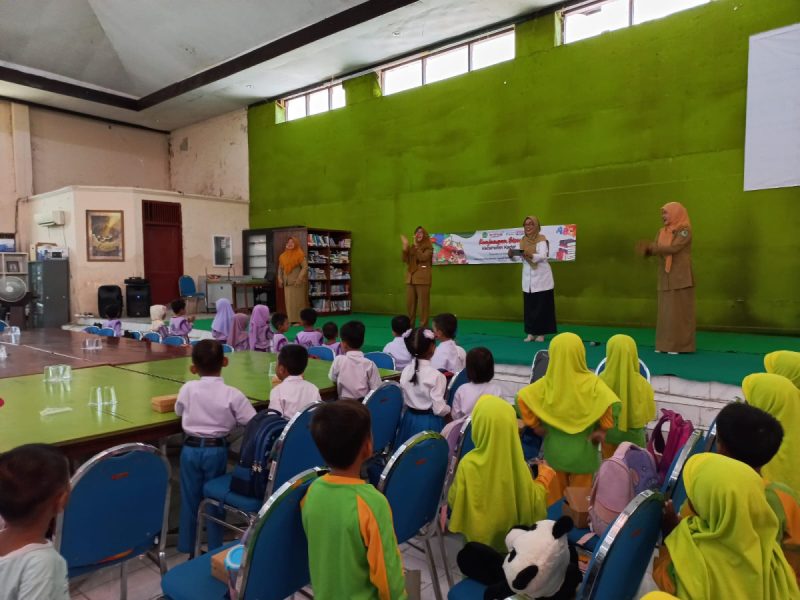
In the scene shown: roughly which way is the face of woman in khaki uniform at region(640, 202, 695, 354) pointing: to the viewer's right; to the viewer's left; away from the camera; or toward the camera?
to the viewer's left

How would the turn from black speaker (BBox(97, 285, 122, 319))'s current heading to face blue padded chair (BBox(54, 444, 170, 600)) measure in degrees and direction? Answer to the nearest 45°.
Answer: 0° — it already faces it

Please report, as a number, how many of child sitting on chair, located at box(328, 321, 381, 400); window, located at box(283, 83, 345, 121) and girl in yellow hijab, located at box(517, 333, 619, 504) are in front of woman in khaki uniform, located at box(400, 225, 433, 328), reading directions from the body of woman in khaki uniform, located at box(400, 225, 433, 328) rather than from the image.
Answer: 2

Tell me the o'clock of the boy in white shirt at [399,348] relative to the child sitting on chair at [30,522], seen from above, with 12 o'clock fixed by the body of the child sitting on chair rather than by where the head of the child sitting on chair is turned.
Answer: The boy in white shirt is roughly at 12 o'clock from the child sitting on chair.

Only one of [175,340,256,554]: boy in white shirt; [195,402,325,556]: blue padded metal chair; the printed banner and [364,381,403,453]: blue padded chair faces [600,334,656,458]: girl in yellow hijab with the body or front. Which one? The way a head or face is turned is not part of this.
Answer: the printed banner

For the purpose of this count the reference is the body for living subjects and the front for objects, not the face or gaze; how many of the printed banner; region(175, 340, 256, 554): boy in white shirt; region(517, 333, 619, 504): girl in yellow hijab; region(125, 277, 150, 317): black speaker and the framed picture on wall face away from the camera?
2

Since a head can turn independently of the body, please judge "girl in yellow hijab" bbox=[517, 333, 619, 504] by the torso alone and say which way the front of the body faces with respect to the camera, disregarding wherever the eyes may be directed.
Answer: away from the camera
